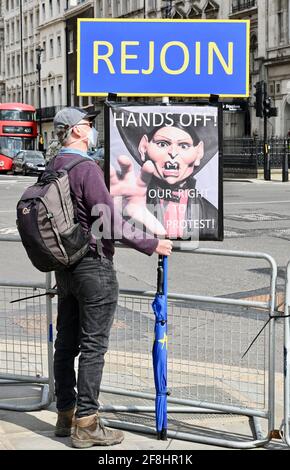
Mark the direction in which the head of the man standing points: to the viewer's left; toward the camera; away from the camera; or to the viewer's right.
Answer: to the viewer's right

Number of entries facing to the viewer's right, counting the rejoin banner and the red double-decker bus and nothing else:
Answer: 0

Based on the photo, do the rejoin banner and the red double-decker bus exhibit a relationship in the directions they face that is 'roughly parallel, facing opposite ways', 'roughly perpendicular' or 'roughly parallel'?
roughly parallel

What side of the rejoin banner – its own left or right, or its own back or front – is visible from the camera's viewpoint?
front

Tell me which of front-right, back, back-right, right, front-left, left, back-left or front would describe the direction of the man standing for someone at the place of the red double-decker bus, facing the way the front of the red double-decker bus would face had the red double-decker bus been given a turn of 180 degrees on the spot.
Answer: back

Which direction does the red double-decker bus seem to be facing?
toward the camera

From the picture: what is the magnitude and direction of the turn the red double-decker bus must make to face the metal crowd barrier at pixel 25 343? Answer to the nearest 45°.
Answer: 0° — it already faces it

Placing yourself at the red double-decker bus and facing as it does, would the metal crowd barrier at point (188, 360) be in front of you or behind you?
in front
